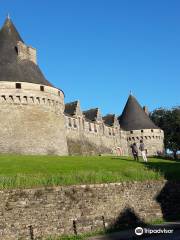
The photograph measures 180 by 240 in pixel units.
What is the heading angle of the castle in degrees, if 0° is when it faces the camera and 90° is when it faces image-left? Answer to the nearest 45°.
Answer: approximately 315°

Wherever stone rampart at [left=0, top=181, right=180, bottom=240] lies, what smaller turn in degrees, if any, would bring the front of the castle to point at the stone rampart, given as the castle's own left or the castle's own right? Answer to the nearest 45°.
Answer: approximately 45° to the castle's own right
